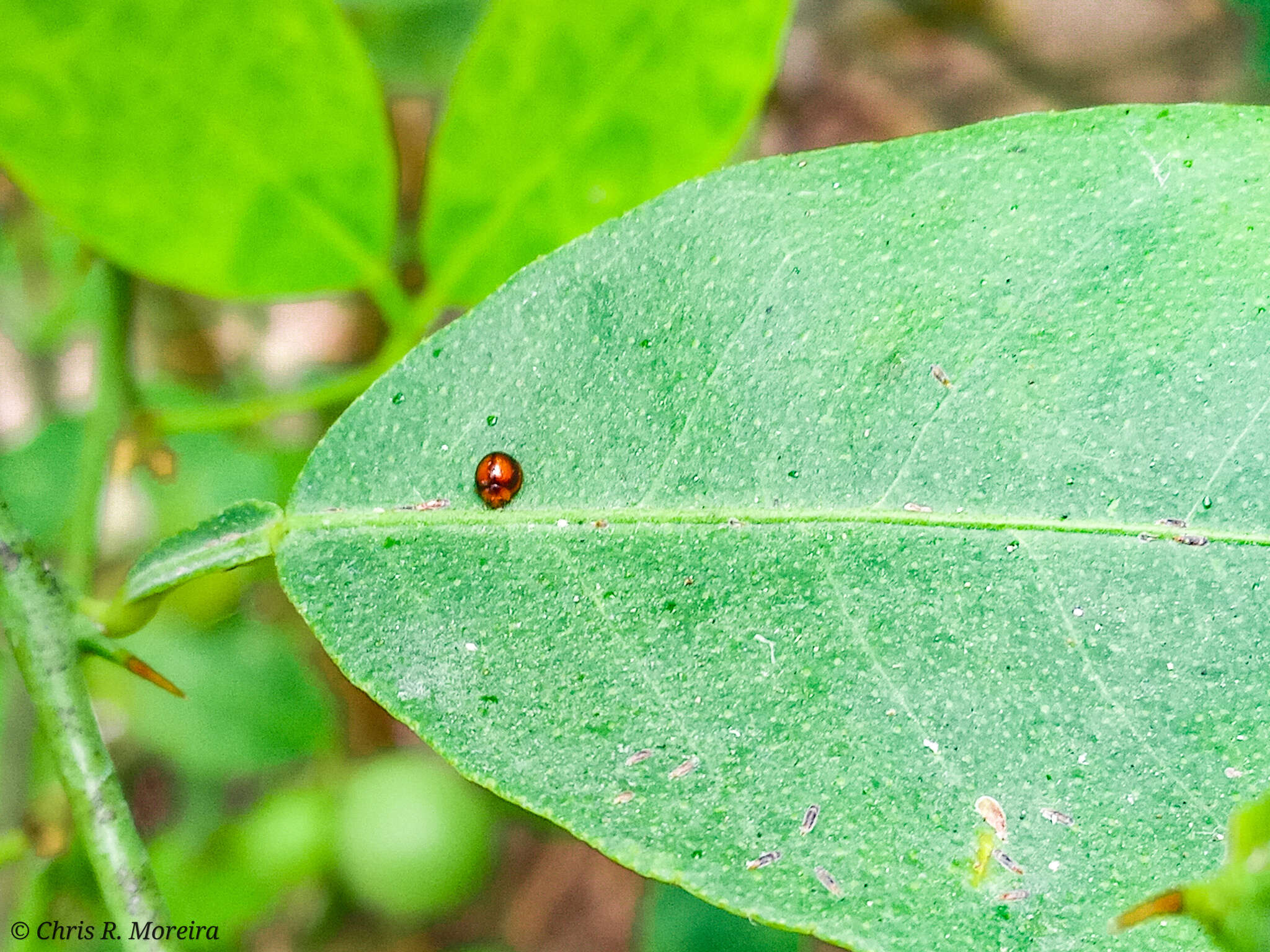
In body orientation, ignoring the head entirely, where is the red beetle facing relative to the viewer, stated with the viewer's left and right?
facing the viewer
